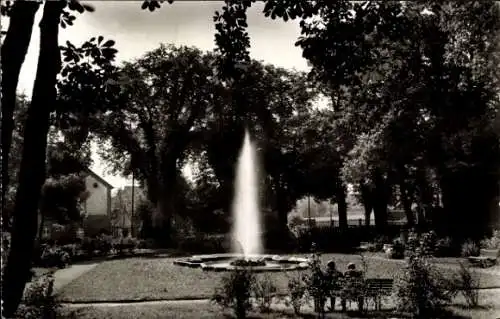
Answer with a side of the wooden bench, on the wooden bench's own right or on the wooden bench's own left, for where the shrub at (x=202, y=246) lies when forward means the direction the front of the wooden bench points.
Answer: on the wooden bench's own right

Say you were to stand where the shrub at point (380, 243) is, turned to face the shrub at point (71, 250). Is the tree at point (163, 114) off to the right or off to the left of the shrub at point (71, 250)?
right

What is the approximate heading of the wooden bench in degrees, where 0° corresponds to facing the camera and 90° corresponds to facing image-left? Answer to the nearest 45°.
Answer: approximately 45°

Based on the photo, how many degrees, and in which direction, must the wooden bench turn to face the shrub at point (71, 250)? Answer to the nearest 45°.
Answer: approximately 45° to its right

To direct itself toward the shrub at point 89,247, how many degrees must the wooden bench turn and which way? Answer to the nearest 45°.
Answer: approximately 45° to its right
